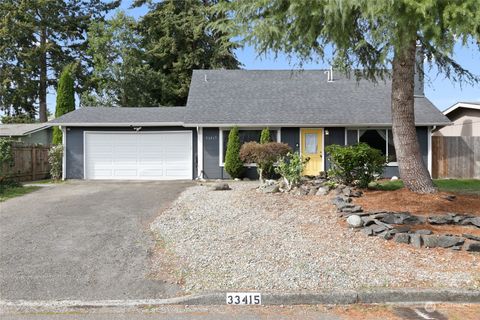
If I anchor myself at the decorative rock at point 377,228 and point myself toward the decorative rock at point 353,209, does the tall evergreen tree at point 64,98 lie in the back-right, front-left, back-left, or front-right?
front-left

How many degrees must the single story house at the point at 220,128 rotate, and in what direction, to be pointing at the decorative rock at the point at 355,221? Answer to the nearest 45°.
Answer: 0° — it already faces it

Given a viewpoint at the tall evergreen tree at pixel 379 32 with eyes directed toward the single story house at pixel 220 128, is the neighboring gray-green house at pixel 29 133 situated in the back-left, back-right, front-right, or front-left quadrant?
front-left

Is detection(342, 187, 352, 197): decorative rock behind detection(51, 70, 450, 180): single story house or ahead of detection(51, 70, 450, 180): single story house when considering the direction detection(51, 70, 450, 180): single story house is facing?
ahead

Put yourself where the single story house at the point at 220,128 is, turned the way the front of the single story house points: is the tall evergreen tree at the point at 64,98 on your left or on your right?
on your right

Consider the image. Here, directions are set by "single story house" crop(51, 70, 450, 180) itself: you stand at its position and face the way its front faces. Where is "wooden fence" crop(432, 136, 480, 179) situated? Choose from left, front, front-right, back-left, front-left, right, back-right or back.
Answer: left

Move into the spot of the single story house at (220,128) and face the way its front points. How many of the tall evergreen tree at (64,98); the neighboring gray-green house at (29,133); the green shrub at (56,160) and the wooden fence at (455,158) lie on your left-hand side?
1

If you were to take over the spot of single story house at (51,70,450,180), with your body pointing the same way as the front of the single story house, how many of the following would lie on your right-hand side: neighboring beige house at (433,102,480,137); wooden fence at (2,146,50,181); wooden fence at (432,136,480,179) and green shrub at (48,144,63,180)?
2

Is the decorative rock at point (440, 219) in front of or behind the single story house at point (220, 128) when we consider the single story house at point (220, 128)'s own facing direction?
in front

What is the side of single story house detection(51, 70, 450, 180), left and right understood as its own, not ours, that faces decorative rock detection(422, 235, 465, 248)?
front

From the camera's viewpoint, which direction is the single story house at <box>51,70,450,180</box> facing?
toward the camera

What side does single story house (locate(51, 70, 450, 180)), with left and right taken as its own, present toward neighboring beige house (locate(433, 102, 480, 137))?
left

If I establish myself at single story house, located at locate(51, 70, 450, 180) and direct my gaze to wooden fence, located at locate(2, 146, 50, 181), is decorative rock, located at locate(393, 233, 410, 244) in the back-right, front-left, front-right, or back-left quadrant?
back-left

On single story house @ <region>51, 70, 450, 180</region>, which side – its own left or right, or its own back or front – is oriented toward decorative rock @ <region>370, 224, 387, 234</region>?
front

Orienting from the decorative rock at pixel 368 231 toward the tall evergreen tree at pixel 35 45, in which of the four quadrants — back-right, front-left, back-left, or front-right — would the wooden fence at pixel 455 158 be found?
front-right

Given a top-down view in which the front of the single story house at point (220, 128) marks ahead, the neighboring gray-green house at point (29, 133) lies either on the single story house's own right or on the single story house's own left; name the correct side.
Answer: on the single story house's own right

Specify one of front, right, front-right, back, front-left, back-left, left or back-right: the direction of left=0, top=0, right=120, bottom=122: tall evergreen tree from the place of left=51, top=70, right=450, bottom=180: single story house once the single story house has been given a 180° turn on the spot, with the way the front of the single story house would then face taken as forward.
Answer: front-left

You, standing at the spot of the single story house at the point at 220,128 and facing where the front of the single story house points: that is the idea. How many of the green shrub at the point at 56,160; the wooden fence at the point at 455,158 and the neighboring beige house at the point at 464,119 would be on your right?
1

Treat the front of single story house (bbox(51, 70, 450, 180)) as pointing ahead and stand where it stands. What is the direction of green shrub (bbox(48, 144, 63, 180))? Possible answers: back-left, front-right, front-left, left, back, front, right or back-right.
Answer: right
